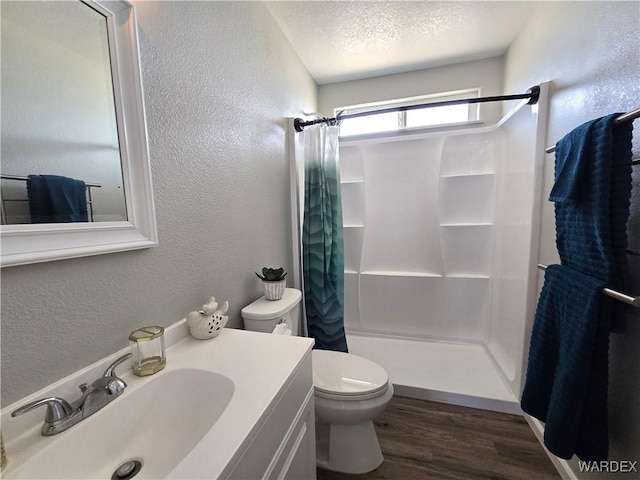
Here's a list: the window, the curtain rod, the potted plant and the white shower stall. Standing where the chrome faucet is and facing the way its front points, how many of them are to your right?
0

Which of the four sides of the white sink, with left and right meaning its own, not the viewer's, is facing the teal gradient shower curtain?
left

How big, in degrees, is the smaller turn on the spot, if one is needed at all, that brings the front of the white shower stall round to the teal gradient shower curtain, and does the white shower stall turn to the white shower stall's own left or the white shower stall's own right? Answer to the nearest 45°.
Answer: approximately 45° to the white shower stall's own right

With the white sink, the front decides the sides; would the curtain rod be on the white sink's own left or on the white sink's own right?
on the white sink's own left

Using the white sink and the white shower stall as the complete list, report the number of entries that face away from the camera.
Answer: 0

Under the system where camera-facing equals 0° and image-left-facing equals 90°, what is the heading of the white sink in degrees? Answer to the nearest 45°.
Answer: approximately 315°

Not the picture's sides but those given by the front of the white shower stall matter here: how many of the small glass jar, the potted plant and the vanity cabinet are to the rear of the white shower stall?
0

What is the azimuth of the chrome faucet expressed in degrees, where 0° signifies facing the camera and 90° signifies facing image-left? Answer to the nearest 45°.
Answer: approximately 315°

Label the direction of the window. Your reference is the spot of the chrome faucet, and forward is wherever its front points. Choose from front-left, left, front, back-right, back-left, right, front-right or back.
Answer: front-left

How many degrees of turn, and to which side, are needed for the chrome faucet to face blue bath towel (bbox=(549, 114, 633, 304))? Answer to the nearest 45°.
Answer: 0° — it already faces it

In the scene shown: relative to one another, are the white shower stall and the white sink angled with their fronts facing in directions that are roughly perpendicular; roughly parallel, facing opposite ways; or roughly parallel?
roughly perpendicular

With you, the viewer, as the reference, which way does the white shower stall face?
facing the viewer

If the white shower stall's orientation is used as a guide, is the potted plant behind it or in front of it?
in front

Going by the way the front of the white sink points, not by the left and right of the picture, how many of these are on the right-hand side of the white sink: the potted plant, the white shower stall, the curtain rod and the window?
0
